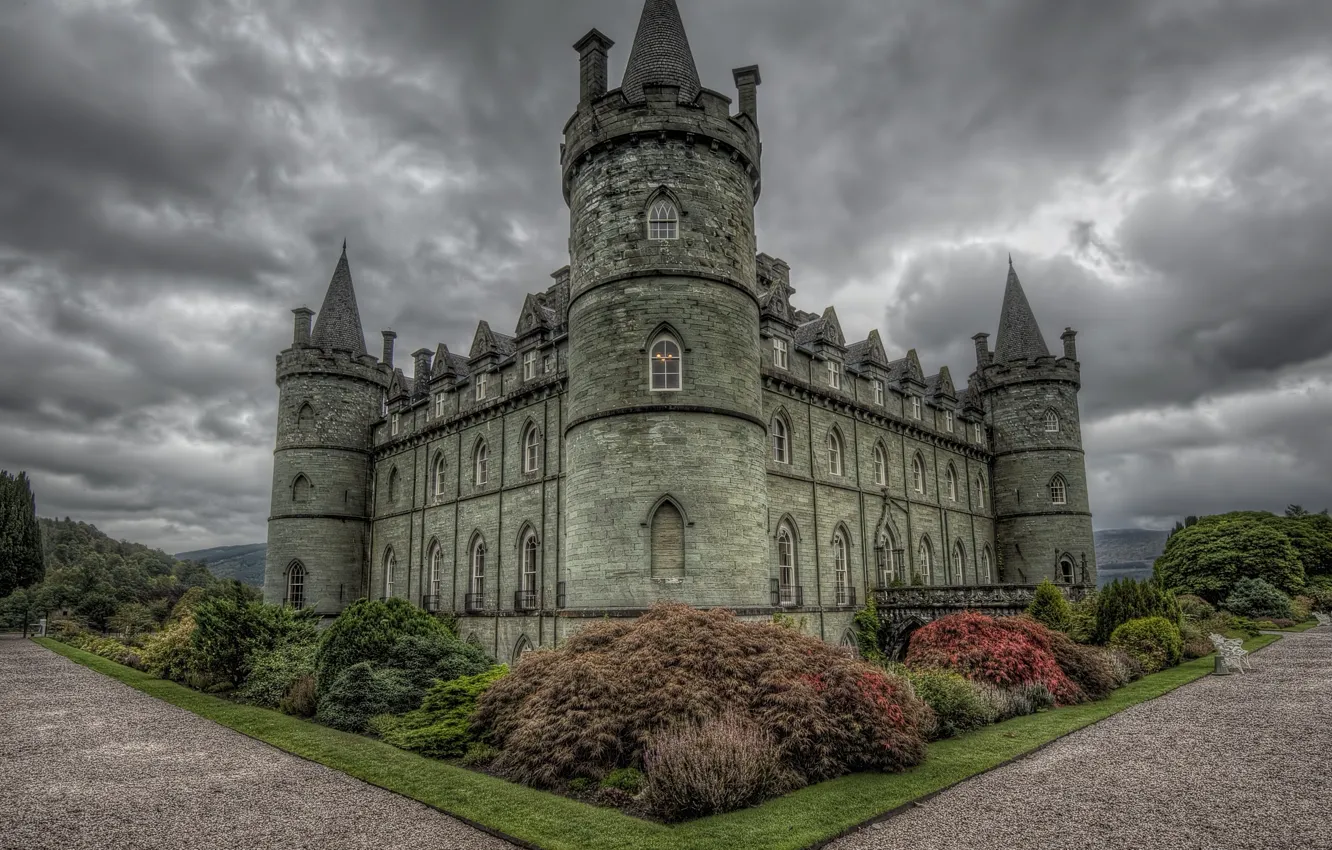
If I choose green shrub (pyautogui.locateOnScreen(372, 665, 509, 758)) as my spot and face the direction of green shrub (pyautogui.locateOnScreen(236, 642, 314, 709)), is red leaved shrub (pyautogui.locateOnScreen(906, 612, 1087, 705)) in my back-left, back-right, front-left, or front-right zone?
back-right
